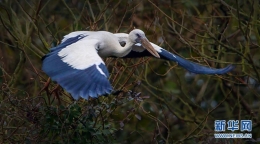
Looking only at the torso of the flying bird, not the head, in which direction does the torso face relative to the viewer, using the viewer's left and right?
facing the viewer and to the right of the viewer
